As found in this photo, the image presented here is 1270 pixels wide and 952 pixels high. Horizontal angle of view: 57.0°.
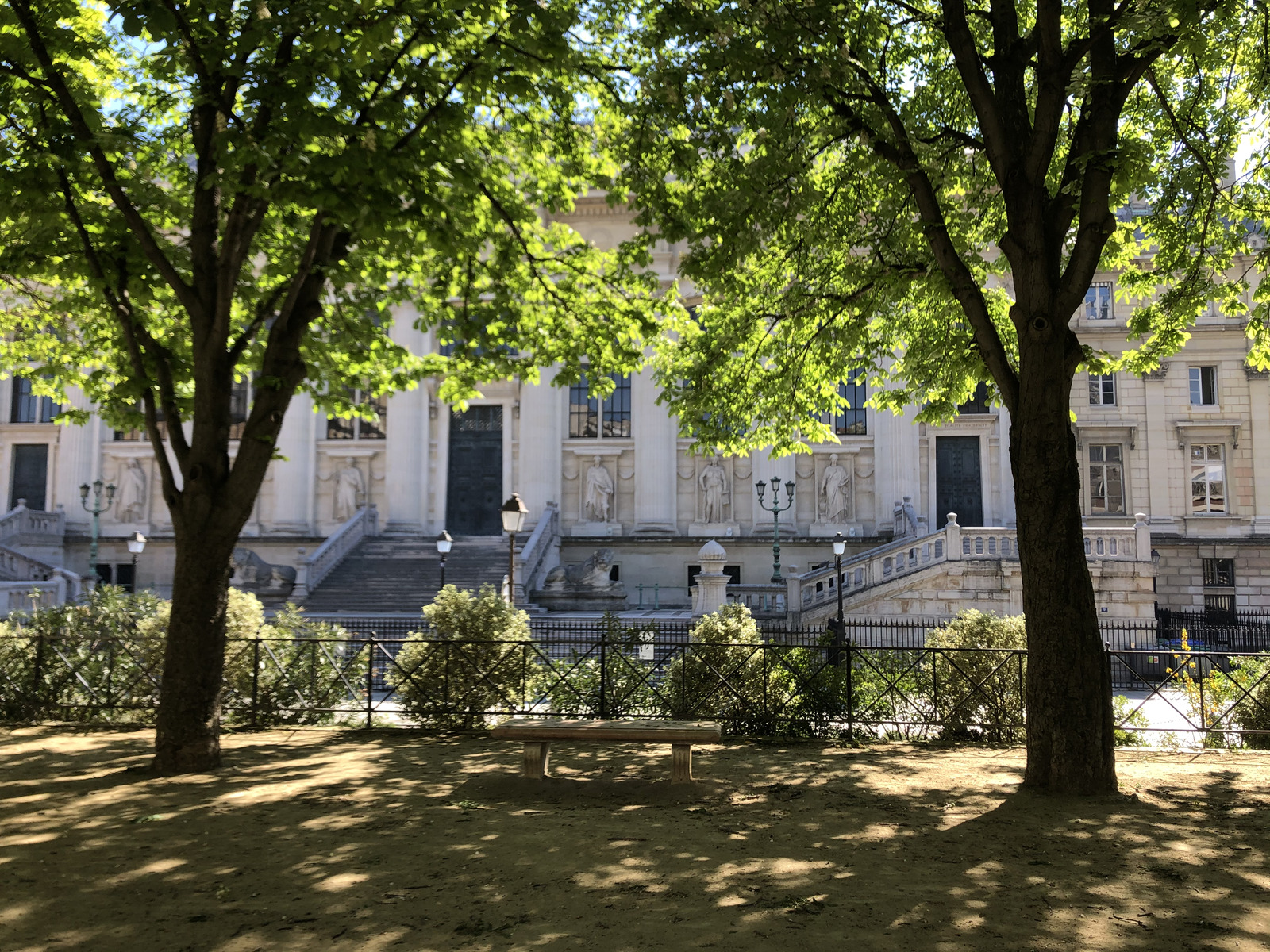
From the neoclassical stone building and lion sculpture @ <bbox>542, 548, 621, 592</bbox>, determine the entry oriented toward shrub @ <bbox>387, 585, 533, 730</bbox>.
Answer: the neoclassical stone building

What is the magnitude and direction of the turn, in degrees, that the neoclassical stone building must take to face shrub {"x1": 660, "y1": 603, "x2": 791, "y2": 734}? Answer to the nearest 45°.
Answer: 0° — it already faces it

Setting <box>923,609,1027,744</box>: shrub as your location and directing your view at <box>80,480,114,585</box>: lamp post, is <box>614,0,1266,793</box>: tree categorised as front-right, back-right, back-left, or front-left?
back-left

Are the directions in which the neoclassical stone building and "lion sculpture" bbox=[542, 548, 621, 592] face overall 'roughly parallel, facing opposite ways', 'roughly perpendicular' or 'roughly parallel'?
roughly perpendicular

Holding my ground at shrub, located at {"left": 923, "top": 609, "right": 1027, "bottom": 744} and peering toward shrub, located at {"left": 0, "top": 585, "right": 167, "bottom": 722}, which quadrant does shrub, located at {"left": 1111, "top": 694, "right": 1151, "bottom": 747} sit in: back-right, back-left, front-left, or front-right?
back-right

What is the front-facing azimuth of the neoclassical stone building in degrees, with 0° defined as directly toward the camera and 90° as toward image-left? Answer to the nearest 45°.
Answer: approximately 0°

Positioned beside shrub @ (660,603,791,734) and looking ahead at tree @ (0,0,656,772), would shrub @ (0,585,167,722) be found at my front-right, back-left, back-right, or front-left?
front-right

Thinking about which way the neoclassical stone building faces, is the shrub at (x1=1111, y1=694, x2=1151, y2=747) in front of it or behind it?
in front

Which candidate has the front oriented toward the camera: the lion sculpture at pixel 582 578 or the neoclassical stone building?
the neoclassical stone building

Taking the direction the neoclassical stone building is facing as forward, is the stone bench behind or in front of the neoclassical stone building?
in front

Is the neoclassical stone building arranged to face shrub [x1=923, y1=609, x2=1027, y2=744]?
yes

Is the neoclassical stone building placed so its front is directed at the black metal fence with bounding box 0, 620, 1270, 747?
yes

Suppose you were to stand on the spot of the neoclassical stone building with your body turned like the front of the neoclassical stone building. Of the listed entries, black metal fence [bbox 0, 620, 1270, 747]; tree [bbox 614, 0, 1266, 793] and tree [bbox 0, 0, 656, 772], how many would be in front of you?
3
